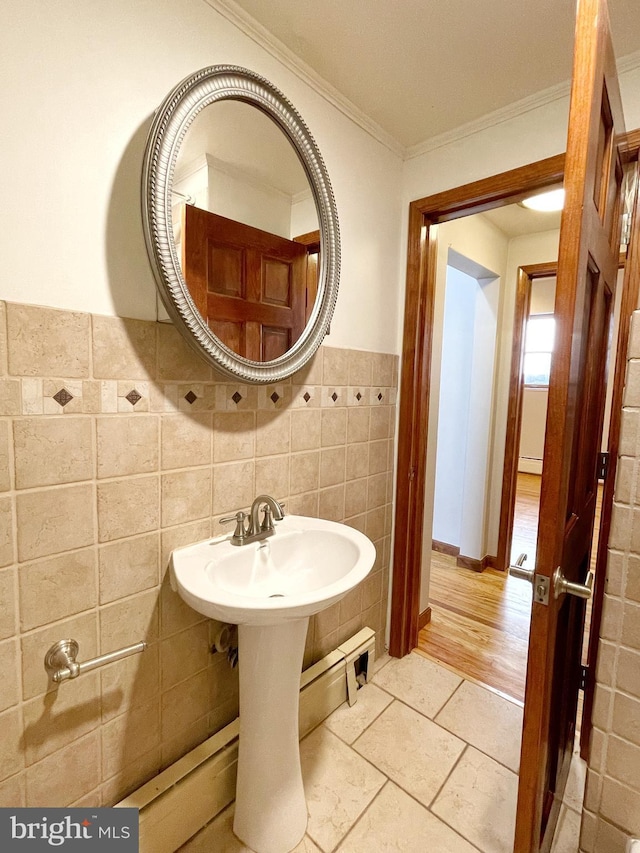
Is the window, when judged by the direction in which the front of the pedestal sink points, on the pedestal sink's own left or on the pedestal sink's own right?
on the pedestal sink's own left

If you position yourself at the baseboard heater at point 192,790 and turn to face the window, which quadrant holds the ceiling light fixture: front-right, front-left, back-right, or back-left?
front-right

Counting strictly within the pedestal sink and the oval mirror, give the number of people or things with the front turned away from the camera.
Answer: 0

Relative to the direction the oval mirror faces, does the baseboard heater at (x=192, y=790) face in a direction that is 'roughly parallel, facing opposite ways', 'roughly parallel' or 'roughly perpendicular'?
roughly parallel

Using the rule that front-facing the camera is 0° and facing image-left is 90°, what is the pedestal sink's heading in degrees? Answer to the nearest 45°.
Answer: approximately 315°

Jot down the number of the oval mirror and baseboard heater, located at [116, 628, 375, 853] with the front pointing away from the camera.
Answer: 0

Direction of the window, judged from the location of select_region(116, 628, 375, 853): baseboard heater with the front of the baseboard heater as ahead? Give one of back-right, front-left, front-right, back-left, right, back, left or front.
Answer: left

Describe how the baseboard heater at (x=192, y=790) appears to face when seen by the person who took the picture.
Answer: facing the viewer and to the right of the viewer

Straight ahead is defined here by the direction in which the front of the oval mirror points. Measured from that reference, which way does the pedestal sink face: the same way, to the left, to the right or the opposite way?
the same way

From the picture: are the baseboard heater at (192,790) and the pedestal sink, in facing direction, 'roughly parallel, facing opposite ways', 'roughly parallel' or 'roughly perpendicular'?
roughly parallel

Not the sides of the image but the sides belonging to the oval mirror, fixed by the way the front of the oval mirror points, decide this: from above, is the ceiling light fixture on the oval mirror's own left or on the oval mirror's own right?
on the oval mirror's own left

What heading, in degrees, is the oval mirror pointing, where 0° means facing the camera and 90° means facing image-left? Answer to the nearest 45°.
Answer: approximately 315°
